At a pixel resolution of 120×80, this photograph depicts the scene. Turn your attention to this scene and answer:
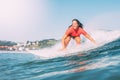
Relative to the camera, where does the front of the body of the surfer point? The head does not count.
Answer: toward the camera
